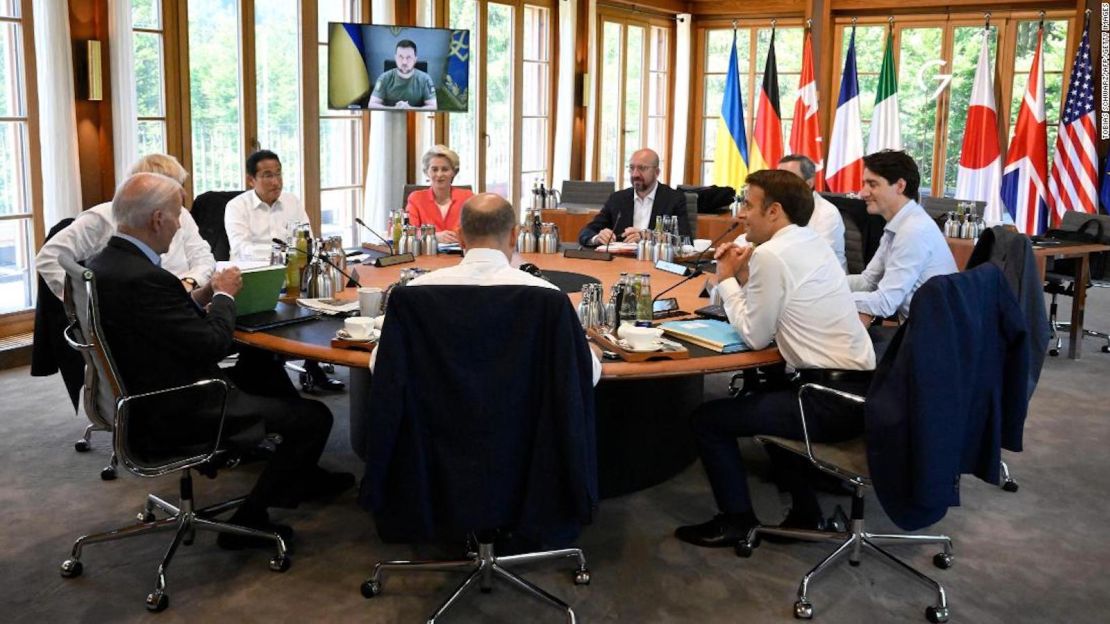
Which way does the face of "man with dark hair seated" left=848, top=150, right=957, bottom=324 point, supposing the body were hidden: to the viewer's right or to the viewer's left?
to the viewer's left

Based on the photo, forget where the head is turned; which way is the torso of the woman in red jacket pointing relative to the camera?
toward the camera

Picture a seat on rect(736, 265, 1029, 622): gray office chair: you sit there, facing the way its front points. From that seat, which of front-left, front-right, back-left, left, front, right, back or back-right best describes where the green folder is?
front-left

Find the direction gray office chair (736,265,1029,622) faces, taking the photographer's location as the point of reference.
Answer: facing away from the viewer and to the left of the viewer

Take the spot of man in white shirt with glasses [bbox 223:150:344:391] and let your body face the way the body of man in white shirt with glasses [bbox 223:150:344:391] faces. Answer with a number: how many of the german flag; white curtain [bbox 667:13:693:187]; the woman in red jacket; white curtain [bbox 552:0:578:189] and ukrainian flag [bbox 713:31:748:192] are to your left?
5

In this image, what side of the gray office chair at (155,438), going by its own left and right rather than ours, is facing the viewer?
right

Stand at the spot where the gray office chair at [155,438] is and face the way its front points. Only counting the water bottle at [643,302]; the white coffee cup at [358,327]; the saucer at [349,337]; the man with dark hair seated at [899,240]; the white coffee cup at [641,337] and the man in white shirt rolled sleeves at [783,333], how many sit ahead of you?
6

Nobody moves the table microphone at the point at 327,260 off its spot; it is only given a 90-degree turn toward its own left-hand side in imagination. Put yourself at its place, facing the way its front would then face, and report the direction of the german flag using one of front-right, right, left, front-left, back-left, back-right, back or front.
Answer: back-left

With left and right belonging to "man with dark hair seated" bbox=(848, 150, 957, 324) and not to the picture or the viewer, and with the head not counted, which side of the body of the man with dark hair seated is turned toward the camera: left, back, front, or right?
left

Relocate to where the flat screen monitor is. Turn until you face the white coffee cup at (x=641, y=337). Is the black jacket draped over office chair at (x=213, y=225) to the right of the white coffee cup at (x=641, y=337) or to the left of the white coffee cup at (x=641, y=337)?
right

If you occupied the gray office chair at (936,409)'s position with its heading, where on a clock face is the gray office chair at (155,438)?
the gray office chair at (155,438) is roughly at 10 o'clock from the gray office chair at (936,409).

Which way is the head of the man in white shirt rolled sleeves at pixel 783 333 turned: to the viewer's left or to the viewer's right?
to the viewer's left

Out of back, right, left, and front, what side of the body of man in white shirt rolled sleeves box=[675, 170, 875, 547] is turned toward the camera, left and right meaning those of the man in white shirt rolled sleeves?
left

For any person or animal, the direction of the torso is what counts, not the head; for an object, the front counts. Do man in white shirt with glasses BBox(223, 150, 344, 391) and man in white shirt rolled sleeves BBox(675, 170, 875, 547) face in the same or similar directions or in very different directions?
very different directions

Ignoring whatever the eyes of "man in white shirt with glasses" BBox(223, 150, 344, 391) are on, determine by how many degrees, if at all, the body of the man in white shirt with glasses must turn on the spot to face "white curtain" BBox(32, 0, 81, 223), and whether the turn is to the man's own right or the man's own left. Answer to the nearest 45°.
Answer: approximately 180°

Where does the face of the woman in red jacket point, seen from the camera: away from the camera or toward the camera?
toward the camera

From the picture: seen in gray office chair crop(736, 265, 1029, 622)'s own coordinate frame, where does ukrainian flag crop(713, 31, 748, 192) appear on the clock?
The ukrainian flag is roughly at 1 o'clock from the gray office chair.

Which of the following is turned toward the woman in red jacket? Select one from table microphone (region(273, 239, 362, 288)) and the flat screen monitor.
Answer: the flat screen monitor

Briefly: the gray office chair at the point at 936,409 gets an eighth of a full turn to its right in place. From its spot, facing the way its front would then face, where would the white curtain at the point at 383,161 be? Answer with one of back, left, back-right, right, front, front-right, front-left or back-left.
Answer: front-left
